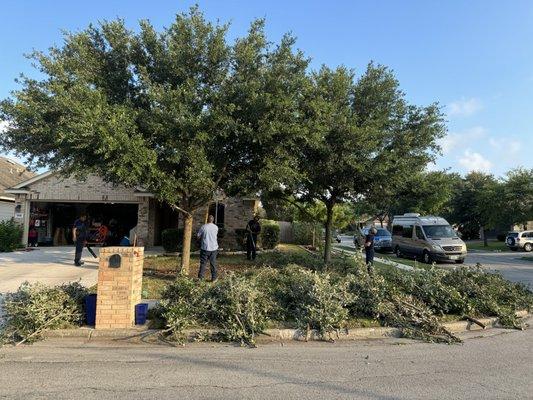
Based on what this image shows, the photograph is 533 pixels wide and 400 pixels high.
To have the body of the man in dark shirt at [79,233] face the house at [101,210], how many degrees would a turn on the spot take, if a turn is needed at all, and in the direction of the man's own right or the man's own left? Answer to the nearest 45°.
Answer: approximately 90° to the man's own left

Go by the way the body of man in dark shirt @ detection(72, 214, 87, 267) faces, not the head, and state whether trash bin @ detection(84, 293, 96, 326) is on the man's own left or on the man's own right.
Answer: on the man's own right

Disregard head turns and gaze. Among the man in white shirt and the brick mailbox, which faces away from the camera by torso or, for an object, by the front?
the man in white shirt

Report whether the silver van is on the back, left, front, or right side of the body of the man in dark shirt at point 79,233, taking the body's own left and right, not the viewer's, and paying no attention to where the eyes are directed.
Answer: front

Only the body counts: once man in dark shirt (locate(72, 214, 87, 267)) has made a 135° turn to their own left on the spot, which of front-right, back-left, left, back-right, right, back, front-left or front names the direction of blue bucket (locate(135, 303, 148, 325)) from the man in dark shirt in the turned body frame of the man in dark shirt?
back-left

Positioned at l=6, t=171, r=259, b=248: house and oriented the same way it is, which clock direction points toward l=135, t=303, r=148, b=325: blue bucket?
The blue bucket is roughly at 12 o'clock from the house.

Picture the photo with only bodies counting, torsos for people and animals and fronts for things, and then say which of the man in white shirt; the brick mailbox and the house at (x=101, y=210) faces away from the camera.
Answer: the man in white shirt

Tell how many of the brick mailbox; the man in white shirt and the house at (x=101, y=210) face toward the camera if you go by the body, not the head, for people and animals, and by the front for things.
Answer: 2

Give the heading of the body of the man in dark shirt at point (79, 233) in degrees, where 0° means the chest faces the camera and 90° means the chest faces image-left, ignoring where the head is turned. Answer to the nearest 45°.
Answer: approximately 270°

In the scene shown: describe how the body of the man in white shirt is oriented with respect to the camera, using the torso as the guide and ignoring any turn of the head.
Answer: away from the camera

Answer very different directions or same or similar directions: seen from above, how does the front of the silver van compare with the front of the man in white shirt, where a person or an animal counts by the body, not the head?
very different directions

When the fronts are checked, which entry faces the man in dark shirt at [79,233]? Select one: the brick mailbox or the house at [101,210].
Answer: the house

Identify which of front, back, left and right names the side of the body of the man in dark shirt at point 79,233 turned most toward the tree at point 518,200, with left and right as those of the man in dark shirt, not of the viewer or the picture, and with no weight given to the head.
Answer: front
